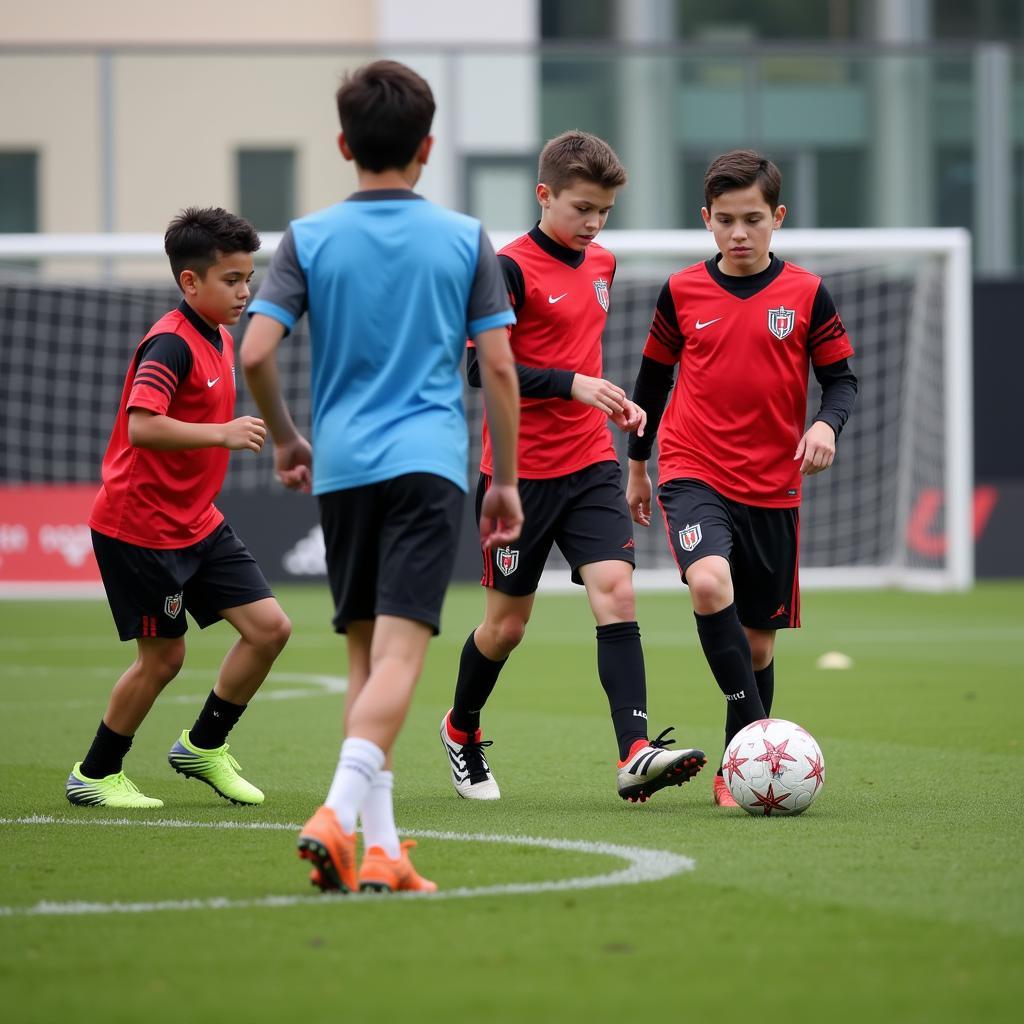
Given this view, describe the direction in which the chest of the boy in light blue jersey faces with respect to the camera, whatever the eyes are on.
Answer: away from the camera

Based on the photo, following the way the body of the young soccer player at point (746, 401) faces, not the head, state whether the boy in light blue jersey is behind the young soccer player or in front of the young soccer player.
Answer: in front

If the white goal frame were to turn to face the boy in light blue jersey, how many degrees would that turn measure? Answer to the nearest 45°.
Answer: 0° — it already faces them

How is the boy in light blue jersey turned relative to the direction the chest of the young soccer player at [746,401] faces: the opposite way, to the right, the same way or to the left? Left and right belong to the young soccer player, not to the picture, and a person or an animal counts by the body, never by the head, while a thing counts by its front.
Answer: the opposite way

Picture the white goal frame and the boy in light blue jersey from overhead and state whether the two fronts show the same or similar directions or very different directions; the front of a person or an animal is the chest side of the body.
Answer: very different directions

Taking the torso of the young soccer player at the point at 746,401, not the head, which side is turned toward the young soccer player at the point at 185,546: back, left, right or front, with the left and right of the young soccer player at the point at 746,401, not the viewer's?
right

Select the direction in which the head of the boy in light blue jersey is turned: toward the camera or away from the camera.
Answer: away from the camera

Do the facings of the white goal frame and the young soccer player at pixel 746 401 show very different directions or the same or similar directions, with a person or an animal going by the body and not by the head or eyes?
same or similar directions

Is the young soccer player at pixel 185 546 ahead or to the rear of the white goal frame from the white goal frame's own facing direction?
ahead

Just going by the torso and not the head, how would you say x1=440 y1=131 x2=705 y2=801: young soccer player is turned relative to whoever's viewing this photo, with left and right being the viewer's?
facing the viewer and to the right of the viewer

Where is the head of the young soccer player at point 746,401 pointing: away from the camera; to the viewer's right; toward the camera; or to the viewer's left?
toward the camera

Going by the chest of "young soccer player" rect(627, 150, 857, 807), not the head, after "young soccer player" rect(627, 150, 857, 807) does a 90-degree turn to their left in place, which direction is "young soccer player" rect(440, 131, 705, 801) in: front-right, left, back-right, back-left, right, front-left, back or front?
back

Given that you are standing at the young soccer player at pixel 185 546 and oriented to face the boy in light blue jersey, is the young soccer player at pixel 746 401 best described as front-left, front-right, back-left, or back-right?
front-left

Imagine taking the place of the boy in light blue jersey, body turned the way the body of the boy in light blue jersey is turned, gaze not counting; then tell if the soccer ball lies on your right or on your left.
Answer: on your right

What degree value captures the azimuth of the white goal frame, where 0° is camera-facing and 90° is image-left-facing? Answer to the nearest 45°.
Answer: approximately 0°

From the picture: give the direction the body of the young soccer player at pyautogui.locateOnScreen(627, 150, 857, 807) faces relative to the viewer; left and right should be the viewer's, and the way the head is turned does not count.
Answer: facing the viewer

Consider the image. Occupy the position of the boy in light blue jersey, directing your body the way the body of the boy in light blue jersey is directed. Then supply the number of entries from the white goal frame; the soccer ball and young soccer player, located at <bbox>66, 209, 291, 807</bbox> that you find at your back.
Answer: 0

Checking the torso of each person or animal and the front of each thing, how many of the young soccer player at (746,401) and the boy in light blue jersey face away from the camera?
1

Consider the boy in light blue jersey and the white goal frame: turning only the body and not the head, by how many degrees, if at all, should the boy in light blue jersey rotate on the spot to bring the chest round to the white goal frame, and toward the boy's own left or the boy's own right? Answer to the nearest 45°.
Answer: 0° — they already face it
